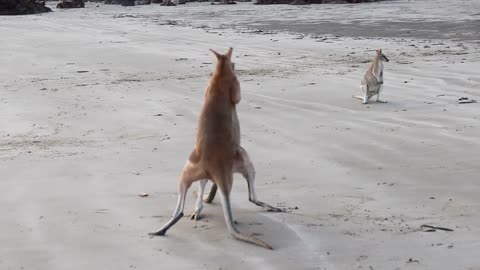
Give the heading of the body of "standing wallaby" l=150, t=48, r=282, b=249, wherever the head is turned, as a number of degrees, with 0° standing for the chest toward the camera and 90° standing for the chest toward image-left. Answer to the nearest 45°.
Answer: approximately 180°

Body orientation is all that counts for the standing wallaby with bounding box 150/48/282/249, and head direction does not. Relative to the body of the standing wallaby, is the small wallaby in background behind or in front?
in front
